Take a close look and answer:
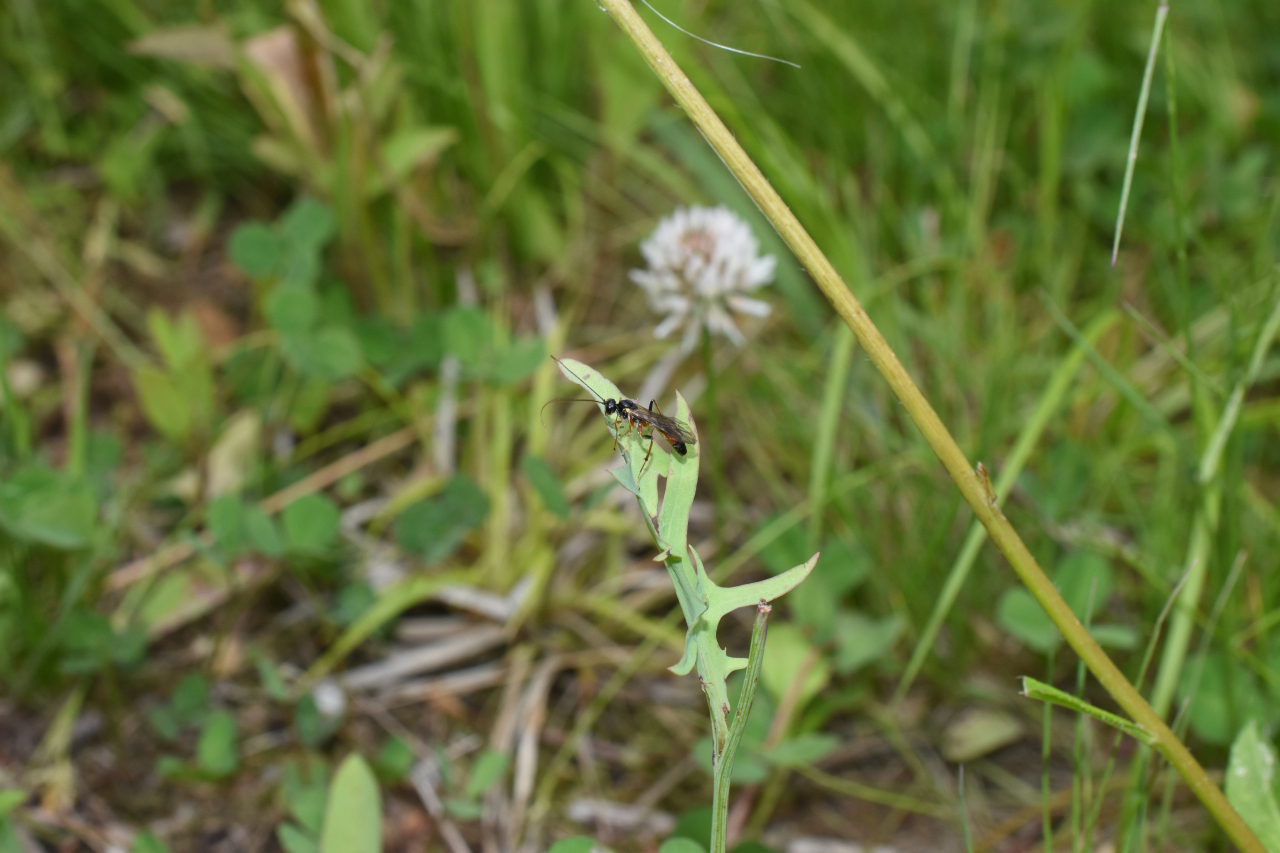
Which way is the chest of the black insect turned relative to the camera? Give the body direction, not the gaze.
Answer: to the viewer's left

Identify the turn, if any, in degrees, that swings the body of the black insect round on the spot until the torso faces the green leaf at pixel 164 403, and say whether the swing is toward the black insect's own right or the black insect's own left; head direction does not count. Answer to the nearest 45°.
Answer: approximately 45° to the black insect's own right

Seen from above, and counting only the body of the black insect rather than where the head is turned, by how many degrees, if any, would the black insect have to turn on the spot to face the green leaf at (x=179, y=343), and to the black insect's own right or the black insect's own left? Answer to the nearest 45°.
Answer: approximately 45° to the black insect's own right
